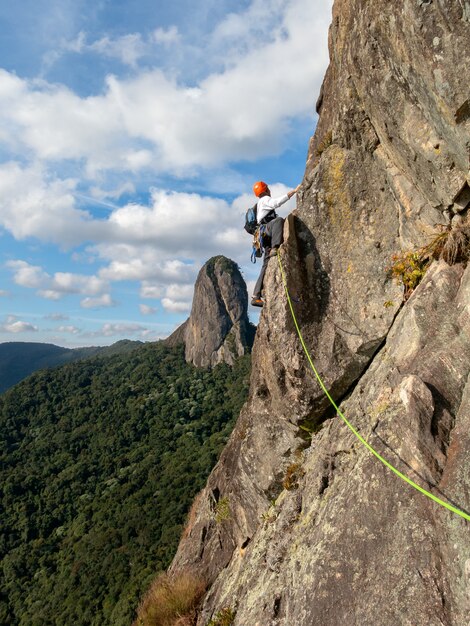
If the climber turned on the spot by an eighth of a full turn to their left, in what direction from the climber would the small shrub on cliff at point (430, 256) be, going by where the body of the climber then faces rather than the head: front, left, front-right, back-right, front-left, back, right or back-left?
right

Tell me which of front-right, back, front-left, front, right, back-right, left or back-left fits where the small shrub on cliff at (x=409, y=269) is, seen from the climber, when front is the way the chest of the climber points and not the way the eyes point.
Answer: front-right

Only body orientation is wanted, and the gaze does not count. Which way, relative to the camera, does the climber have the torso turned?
to the viewer's right
